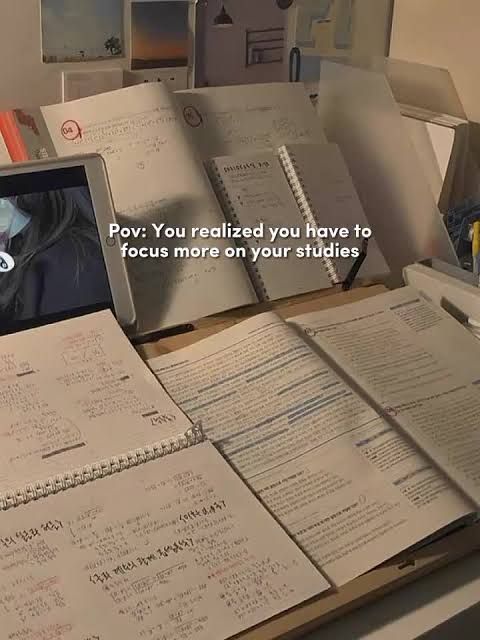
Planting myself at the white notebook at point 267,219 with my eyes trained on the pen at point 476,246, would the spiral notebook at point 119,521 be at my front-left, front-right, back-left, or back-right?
back-right

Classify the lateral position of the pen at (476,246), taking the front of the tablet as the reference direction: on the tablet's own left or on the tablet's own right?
on the tablet's own left

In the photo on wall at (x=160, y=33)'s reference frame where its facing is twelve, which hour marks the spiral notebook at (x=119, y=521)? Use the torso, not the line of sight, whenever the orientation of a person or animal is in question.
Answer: The spiral notebook is roughly at 12 o'clock from the photo on wall.
